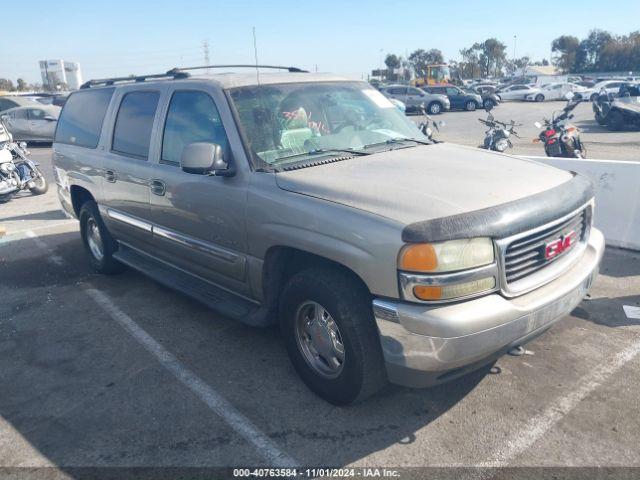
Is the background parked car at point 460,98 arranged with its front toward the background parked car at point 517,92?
no

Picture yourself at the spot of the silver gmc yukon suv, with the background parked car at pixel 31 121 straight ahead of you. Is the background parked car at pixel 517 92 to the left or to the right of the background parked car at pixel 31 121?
right

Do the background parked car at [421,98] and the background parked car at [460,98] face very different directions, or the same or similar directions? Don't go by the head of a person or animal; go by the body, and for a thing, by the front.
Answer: same or similar directions

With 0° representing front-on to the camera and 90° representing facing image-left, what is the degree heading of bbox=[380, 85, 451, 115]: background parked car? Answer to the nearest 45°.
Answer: approximately 270°

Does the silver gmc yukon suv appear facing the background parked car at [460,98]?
no

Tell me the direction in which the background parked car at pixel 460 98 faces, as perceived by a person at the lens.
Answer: facing to the right of the viewer

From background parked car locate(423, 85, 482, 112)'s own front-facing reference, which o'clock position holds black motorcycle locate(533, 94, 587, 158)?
The black motorcycle is roughly at 3 o'clock from the background parked car.

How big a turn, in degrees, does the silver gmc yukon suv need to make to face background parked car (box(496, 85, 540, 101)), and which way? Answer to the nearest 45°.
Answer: approximately 135° to its left

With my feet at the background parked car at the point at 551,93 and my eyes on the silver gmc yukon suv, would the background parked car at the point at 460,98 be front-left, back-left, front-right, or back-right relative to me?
front-right

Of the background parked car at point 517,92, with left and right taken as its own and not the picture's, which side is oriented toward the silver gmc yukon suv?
left

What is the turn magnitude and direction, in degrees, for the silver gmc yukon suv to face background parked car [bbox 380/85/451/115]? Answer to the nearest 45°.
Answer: approximately 135° to its left
